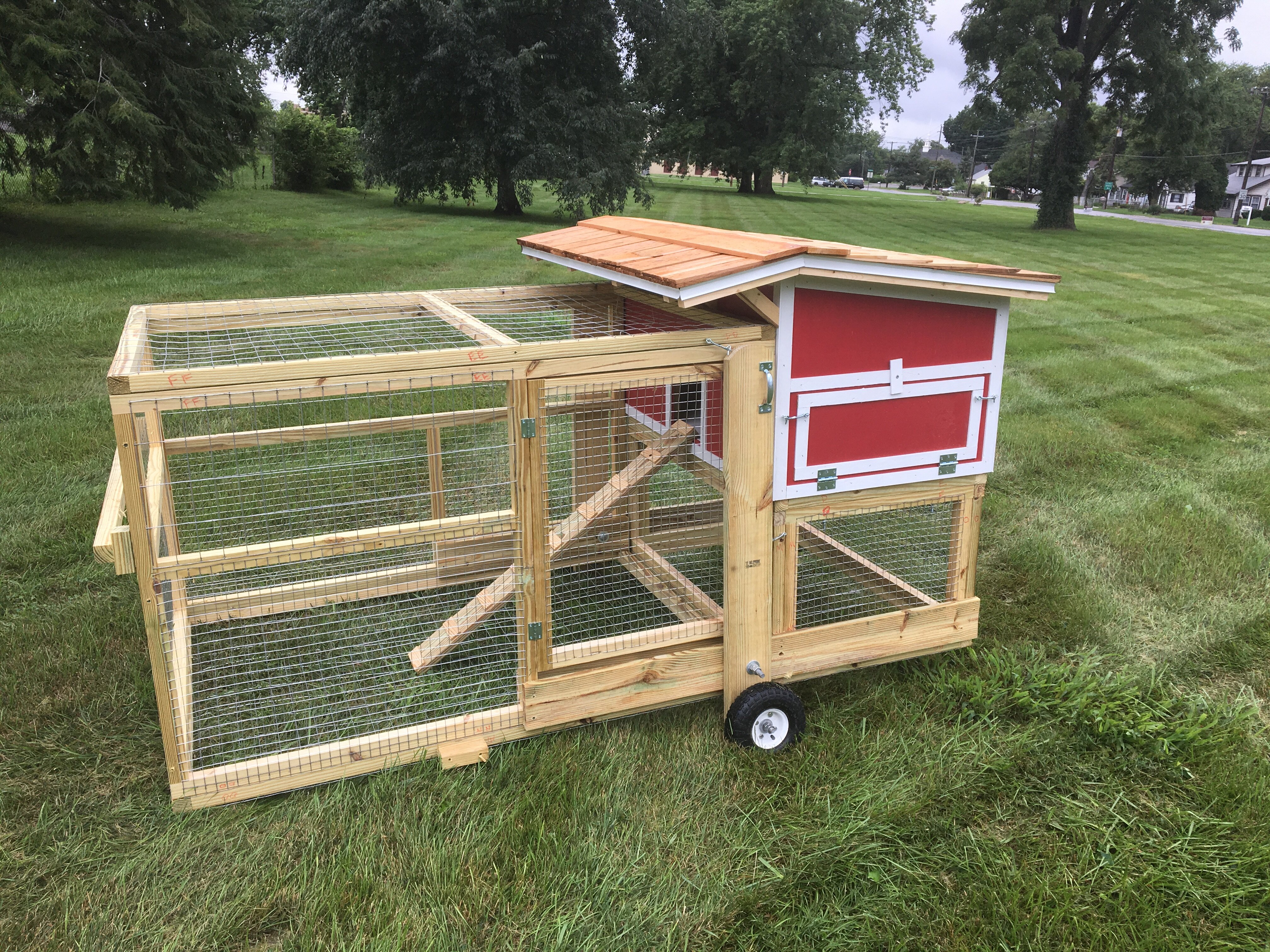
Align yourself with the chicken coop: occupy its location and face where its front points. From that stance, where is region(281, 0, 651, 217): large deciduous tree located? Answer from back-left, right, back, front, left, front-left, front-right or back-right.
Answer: back

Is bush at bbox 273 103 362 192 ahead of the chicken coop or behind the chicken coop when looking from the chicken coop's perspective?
behind

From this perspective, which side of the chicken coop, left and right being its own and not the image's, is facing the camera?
front

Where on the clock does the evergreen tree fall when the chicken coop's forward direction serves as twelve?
The evergreen tree is roughly at 5 o'clock from the chicken coop.

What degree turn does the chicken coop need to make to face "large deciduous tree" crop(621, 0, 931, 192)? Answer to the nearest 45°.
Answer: approximately 180°

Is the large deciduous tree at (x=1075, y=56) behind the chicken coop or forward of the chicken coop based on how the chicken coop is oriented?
behind
